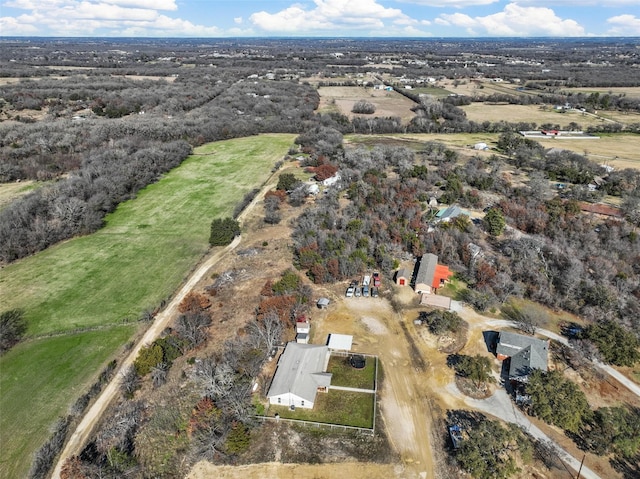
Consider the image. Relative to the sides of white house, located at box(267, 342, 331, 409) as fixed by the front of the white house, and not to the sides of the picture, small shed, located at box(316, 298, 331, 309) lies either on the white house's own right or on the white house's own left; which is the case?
on the white house's own left

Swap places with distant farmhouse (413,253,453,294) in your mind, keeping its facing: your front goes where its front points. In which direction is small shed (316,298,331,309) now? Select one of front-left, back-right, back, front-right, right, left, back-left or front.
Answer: front-right

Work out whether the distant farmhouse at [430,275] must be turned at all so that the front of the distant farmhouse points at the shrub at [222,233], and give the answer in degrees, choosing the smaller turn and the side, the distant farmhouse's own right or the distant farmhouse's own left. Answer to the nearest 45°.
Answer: approximately 90° to the distant farmhouse's own right

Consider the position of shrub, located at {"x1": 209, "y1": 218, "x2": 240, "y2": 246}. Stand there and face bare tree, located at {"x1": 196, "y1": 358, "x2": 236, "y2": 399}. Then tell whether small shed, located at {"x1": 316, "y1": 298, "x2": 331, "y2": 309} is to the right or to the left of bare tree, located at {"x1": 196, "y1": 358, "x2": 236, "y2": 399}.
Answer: left

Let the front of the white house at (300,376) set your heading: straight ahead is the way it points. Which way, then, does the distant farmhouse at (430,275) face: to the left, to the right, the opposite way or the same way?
to the right

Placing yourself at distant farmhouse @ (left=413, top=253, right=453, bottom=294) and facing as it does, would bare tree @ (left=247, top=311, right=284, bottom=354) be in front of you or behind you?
in front

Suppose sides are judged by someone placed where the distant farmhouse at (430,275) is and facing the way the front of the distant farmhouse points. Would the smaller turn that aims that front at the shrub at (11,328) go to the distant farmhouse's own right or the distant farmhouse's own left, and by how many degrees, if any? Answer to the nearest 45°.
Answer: approximately 45° to the distant farmhouse's own right

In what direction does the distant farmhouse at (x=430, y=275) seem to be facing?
toward the camera

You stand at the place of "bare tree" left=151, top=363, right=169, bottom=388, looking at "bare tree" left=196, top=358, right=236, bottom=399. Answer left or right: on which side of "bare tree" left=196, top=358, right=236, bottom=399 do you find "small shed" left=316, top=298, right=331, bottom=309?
left
